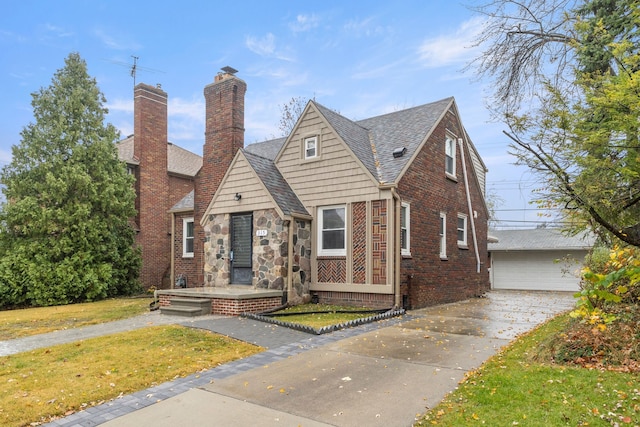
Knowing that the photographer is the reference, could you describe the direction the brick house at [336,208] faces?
facing the viewer and to the left of the viewer

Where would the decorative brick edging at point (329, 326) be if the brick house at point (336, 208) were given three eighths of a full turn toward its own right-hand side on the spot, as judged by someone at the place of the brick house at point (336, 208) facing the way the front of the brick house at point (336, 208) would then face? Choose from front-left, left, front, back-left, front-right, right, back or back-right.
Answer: back

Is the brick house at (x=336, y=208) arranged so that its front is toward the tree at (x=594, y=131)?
no

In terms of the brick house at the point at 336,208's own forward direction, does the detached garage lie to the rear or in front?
to the rear
